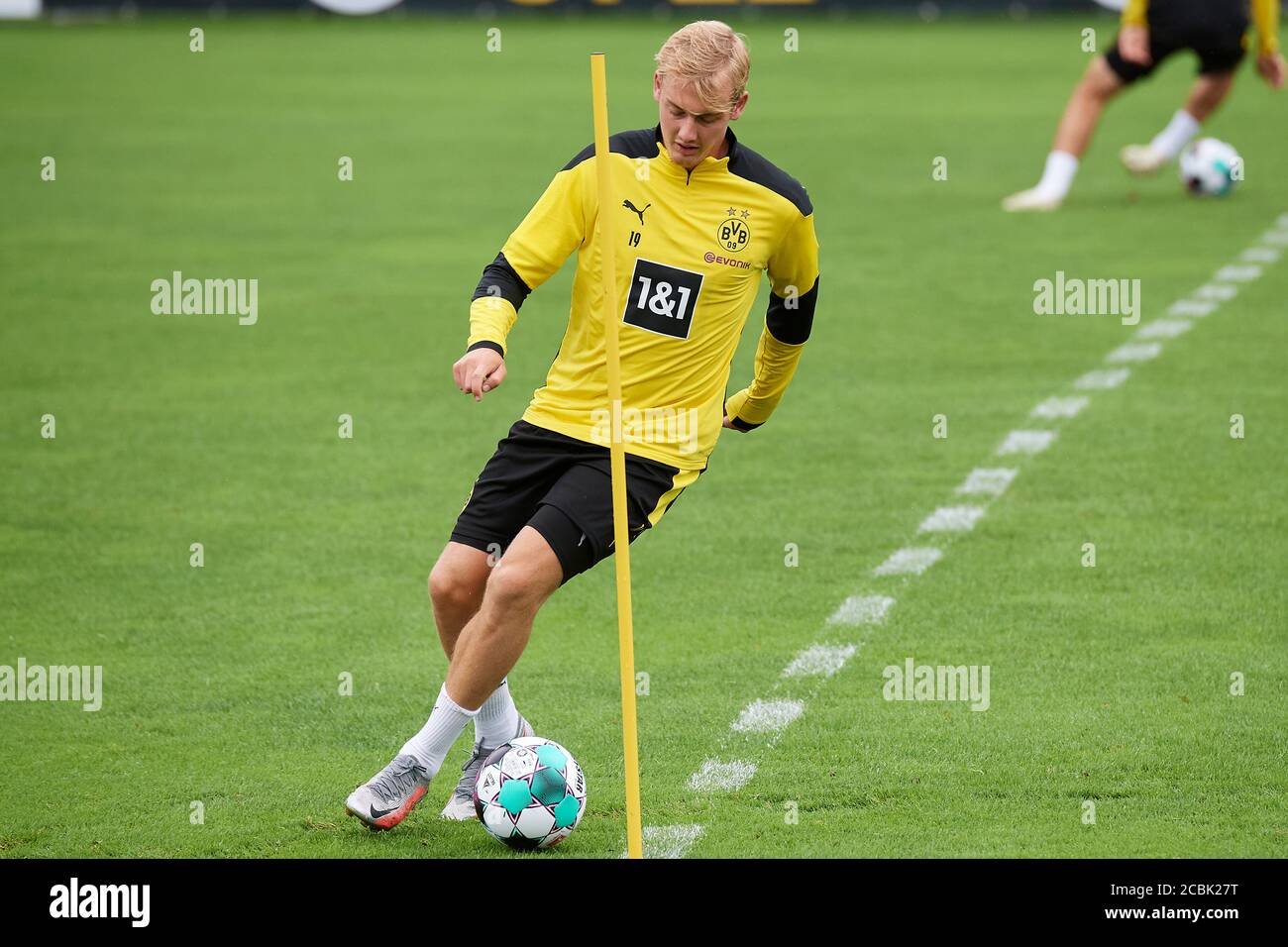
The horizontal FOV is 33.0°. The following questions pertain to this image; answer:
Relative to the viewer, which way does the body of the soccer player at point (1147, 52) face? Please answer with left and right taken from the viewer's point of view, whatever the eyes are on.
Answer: facing the viewer and to the left of the viewer

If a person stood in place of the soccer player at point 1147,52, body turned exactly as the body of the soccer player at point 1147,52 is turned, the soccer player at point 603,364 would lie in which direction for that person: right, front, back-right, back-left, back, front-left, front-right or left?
front-left

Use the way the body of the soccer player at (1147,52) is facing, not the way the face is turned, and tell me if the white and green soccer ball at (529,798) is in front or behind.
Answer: in front

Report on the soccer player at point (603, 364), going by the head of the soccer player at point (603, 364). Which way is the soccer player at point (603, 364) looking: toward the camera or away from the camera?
toward the camera

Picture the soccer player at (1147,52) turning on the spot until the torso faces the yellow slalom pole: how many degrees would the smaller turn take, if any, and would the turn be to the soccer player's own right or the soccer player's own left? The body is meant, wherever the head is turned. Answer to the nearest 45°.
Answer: approximately 45° to the soccer player's own left
